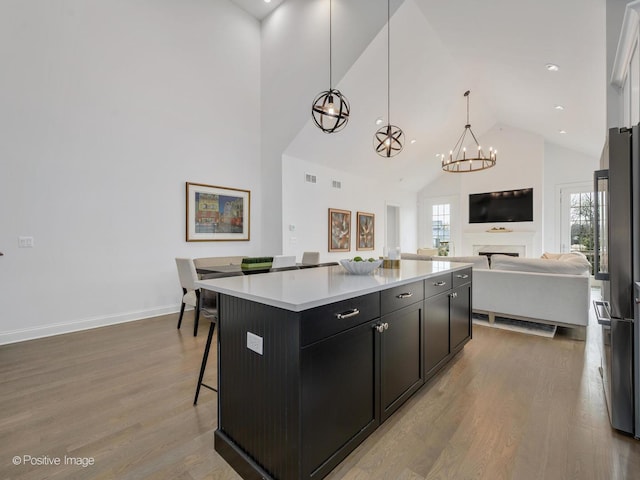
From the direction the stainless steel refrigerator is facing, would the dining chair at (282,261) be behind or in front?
in front

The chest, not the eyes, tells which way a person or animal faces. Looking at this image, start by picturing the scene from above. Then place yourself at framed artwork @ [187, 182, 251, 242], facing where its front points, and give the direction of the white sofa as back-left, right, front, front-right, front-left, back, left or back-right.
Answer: front

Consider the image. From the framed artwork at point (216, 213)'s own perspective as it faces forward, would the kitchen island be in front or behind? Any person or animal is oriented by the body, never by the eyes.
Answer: in front

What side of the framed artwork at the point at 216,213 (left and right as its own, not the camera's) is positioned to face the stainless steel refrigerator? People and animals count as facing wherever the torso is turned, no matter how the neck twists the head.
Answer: front

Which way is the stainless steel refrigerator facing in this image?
to the viewer's left

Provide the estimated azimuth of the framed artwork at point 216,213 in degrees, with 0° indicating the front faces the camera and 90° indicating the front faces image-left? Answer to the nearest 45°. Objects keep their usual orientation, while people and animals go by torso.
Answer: approximately 315°

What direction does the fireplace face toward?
toward the camera

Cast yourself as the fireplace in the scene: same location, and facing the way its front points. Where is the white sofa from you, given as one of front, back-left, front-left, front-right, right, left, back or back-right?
front

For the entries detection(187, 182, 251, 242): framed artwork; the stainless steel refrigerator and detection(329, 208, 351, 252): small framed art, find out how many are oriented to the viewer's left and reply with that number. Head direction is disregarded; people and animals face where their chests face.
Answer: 1

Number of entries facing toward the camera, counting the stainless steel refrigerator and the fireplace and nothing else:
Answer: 1

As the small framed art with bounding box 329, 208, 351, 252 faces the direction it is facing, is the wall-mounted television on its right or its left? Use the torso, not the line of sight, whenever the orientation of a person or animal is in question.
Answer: on its left

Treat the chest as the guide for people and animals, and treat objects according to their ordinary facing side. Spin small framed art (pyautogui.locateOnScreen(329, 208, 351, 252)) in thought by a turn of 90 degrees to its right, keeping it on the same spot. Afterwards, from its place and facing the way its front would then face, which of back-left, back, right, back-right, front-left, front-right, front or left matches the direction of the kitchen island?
front-left

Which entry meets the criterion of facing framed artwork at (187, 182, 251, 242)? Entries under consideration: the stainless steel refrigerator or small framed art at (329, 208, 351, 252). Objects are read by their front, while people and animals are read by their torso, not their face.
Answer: the stainless steel refrigerator

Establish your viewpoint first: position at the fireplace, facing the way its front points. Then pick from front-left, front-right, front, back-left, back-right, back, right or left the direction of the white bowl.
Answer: front

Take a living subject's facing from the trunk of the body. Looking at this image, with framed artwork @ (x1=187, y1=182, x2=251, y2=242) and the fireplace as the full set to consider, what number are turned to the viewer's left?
0

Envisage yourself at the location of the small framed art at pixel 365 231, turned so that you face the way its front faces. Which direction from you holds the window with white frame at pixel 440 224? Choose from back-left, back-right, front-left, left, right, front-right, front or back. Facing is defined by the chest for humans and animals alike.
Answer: left

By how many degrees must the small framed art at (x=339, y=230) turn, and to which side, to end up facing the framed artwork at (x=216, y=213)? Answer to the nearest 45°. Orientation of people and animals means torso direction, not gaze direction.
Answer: approximately 90° to its right

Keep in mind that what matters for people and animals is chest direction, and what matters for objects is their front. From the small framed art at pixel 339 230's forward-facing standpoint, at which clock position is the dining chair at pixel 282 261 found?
The dining chair is roughly at 2 o'clock from the small framed art.

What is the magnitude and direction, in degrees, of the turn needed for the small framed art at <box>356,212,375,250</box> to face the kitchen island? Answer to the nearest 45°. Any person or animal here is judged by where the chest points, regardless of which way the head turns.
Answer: approximately 45° to its right
